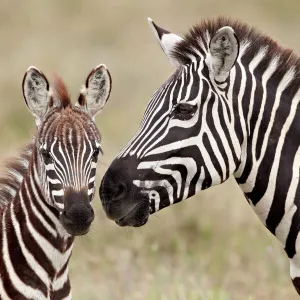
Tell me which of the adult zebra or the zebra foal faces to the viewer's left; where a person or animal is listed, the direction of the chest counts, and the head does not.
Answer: the adult zebra

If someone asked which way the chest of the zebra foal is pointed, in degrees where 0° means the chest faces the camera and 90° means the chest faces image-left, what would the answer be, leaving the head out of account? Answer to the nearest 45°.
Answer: approximately 315°

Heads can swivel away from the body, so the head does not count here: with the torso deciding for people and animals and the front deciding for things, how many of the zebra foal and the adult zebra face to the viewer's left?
1

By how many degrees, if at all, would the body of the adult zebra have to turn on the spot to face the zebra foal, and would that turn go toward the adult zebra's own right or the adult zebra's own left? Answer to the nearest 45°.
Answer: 0° — it already faces it

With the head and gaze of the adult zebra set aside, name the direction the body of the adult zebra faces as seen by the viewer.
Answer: to the viewer's left
